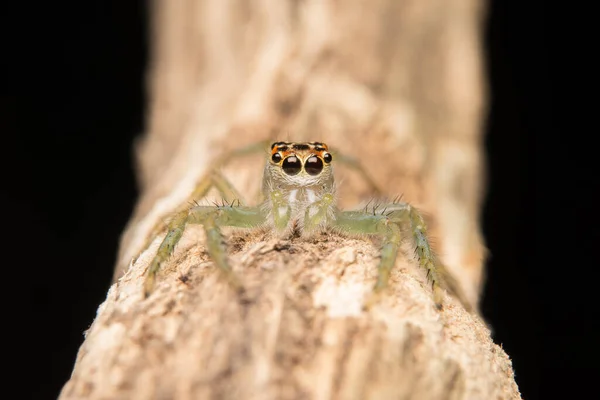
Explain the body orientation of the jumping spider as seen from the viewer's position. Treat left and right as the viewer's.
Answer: facing the viewer
